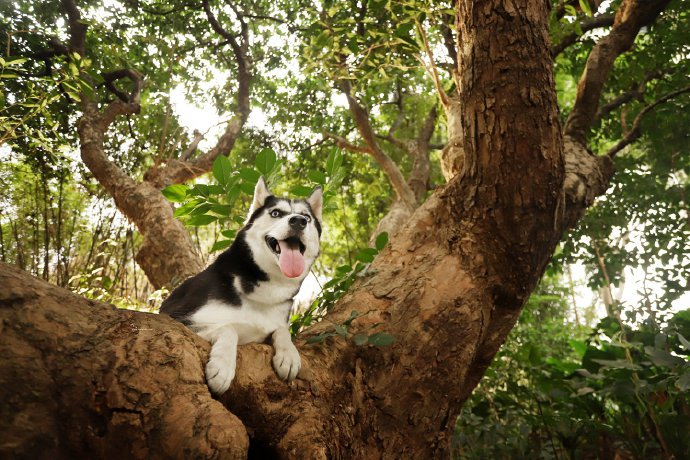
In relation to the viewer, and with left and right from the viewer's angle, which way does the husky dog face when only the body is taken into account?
facing the viewer and to the right of the viewer
